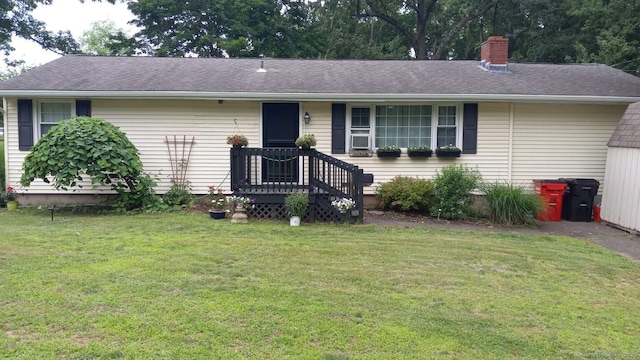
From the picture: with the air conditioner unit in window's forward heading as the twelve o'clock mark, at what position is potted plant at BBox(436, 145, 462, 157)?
The potted plant is roughly at 9 o'clock from the air conditioner unit in window.

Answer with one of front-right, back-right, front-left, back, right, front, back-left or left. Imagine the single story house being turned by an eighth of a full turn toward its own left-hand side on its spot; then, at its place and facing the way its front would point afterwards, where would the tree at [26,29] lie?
back

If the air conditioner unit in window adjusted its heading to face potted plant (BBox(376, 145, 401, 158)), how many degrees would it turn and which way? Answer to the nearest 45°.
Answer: approximately 90° to its left

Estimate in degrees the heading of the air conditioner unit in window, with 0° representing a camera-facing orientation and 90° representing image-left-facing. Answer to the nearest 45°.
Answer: approximately 0°

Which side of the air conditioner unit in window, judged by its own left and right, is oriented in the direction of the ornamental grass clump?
left

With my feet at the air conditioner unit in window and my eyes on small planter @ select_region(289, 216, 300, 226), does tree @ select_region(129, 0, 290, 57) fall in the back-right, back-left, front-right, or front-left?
back-right

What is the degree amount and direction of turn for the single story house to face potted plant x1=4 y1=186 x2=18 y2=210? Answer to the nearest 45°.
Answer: approximately 90° to its right

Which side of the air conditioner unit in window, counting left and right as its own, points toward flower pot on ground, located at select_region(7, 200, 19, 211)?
right

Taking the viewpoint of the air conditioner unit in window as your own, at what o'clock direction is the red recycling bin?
The red recycling bin is roughly at 9 o'clock from the air conditioner unit in window.
